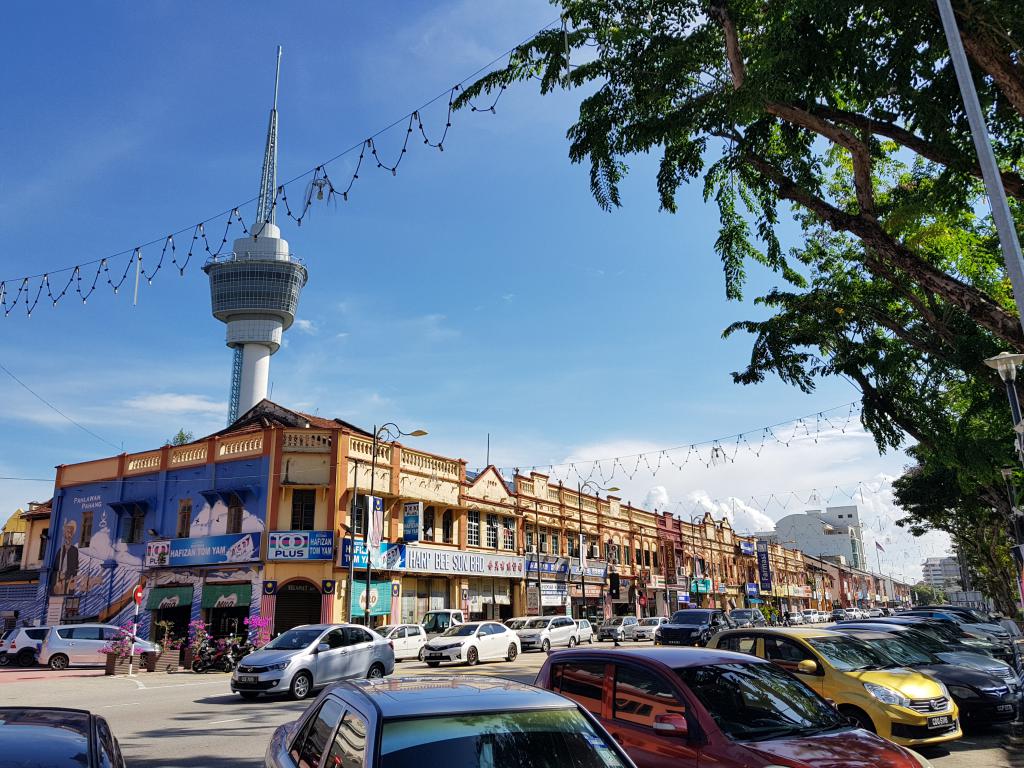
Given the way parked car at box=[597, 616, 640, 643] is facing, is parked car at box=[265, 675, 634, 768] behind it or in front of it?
in front

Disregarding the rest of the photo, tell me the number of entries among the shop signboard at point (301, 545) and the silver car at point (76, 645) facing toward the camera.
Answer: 1

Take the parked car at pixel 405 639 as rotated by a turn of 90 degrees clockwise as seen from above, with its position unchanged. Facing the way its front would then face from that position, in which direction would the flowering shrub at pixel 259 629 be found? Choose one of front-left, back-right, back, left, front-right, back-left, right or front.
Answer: front-left

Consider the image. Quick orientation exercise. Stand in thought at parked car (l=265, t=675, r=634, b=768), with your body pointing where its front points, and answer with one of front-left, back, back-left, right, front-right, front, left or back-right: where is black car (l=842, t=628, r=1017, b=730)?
left

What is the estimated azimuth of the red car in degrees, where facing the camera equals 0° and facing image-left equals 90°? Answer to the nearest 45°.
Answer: approximately 315°

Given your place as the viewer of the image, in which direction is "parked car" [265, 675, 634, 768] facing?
facing the viewer and to the right of the viewer

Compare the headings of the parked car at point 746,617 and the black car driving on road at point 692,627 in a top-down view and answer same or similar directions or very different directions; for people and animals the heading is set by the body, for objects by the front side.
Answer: same or similar directions

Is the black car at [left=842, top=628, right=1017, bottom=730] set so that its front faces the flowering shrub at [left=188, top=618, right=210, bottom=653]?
no

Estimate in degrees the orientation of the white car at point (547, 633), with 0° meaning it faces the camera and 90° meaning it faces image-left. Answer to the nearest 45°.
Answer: approximately 45°

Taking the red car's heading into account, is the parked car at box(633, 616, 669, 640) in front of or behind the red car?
behind

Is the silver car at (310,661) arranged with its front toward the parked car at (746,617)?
no

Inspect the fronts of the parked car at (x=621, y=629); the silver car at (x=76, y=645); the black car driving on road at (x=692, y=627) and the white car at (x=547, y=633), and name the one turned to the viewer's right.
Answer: the silver car

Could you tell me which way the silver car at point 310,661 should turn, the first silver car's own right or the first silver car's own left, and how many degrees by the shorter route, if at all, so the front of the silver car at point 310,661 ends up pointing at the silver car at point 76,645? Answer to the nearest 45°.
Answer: approximately 90° to the first silver car's own right

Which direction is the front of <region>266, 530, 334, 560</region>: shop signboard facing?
toward the camera
